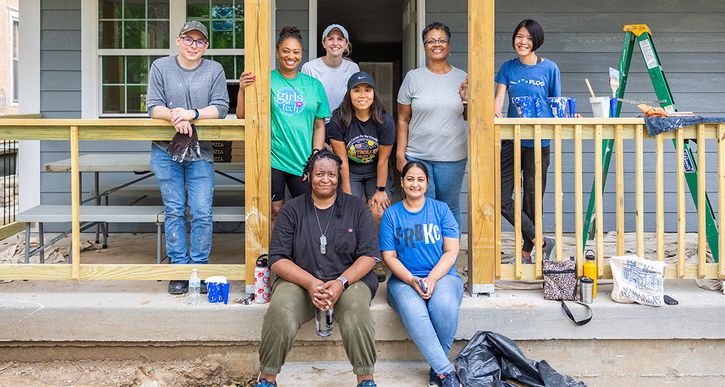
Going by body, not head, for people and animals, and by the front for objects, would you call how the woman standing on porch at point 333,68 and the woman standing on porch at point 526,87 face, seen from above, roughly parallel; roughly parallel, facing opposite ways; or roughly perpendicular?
roughly parallel

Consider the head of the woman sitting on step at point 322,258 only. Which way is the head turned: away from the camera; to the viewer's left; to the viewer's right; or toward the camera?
toward the camera

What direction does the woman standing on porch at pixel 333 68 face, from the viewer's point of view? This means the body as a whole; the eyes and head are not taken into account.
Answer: toward the camera

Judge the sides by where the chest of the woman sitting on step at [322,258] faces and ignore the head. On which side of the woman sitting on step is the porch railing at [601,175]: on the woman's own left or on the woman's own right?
on the woman's own left

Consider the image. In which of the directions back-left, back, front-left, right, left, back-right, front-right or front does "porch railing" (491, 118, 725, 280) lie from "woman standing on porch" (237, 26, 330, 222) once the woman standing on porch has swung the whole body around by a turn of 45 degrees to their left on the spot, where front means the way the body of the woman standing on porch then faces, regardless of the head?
front-left

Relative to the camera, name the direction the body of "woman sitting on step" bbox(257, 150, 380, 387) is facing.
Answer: toward the camera

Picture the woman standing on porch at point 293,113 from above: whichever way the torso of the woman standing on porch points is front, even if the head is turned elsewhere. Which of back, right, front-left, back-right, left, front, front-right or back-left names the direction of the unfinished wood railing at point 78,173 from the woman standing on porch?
right

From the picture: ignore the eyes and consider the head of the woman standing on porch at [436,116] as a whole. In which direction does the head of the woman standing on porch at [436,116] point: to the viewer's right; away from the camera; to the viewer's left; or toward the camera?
toward the camera

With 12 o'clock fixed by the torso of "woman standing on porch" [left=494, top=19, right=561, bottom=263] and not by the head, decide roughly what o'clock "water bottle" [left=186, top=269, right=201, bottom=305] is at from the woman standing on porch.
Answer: The water bottle is roughly at 2 o'clock from the woman standing on porch.

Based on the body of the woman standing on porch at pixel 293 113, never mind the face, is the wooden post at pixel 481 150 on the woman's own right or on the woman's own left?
on the woman's own left

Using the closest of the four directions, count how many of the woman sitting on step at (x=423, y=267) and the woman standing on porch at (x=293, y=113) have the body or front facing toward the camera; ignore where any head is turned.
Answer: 2

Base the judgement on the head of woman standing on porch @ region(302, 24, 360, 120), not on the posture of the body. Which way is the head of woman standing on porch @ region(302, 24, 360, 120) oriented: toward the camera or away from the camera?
toward the camera
